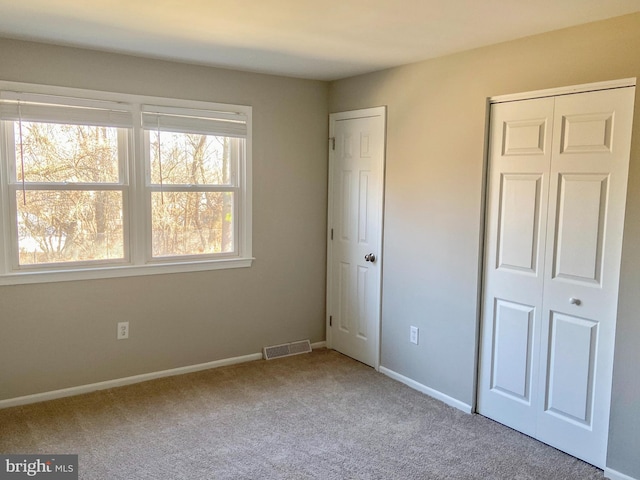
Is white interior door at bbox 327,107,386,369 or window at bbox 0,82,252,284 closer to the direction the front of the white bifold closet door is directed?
the window

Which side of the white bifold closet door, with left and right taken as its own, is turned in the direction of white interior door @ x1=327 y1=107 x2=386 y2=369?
right

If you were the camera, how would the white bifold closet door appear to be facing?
facing the viewer and to the left of the viewer

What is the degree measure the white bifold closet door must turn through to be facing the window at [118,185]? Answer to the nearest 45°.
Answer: approximately 45° to its right

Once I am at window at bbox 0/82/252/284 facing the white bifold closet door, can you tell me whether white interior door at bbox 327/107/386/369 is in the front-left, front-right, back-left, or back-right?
front-left
